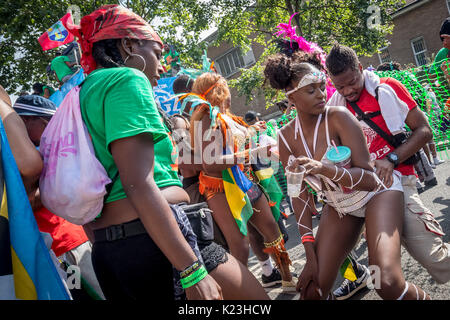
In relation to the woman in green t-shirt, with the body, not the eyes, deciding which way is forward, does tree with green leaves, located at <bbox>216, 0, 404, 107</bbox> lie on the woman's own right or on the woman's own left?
on the woman's own left

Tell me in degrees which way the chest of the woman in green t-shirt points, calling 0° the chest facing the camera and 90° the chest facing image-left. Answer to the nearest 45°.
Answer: approximately 270°

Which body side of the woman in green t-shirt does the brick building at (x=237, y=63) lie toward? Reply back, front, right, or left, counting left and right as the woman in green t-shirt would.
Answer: left

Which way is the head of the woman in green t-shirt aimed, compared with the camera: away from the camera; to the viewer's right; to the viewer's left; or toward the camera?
to the viewer's right

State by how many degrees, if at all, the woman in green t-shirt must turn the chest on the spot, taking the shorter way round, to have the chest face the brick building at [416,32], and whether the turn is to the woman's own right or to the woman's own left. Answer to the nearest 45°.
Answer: approximately 45° to the woman's own left

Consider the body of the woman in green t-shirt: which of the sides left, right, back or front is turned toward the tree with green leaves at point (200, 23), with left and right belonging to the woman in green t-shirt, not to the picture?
left
